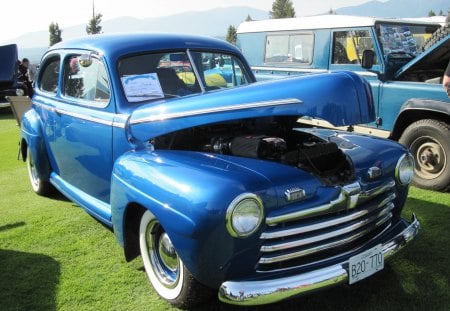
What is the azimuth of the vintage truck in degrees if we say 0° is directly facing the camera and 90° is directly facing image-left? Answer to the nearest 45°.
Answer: approximately 315°

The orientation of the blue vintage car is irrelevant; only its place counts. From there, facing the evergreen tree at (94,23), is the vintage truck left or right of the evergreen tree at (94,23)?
right

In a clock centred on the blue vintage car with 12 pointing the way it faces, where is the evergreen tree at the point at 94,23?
The evergreen tree is roughly at 7 o'clock from the blue vintage car.

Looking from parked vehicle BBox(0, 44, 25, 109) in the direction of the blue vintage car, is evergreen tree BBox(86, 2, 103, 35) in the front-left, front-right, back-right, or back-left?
back-left

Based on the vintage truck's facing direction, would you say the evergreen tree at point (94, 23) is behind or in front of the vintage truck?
behind

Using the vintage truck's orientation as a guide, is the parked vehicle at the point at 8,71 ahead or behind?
behind

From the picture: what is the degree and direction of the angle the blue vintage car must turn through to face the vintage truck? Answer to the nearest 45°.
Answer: approximately 90° to its left

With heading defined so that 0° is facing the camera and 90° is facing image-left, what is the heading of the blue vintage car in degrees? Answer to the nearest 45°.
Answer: approximately 315°

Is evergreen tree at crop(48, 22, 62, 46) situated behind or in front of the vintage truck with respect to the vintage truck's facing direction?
behind

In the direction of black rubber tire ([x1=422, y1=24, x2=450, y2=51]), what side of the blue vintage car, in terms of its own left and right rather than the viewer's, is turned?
left

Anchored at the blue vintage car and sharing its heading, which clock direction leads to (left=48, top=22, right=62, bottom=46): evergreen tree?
The evergreen tree is roughly at 7 o'clock from the blue vintage car.
